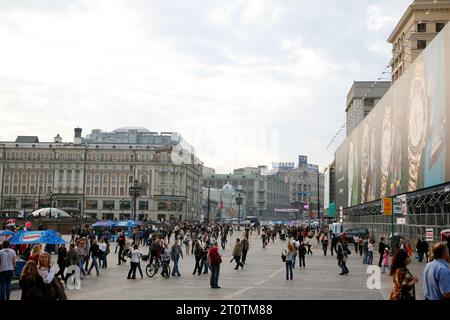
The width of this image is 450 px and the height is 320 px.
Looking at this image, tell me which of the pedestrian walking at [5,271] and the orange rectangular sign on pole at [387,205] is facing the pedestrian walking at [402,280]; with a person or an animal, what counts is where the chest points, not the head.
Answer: the orange rectangular sign on pole

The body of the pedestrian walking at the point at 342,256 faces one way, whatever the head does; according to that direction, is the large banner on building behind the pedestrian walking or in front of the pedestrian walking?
behind

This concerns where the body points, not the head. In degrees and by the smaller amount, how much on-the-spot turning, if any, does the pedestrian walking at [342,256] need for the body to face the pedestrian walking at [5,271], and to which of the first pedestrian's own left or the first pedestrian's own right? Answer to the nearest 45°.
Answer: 0° — they already face them

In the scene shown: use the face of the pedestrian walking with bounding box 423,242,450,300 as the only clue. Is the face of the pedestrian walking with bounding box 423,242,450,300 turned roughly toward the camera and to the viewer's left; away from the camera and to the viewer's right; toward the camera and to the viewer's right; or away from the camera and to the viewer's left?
away from the camera and to the viewer's left

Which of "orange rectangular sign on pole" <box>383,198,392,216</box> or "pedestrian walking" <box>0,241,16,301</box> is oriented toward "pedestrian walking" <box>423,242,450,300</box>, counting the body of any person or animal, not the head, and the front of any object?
the orange rectangular sign on pole

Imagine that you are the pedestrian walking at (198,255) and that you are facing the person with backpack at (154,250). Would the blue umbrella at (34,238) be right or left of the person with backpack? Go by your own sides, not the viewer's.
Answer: left

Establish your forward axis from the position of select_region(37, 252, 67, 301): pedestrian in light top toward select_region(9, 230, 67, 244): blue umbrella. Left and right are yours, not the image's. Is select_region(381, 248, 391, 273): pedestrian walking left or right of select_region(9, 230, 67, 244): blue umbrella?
right

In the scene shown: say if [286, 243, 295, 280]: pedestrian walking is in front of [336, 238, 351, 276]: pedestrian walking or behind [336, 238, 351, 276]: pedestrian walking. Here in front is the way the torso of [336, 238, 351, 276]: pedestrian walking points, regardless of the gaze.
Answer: in front
